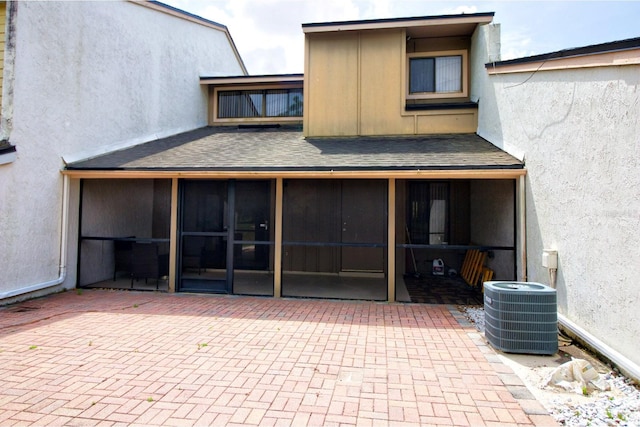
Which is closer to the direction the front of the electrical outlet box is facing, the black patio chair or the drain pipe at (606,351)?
the black patio chair

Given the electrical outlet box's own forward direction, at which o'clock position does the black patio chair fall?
The black patio chair is roughly at 1 o'clock from the electrical outlet box.

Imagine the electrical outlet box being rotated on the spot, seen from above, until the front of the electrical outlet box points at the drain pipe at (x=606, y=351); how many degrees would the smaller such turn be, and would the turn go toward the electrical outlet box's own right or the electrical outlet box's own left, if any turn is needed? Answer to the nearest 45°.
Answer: approximately 90° to the electrical outlet box's own left

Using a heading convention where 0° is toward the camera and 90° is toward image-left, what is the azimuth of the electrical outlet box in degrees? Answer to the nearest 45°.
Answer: approximately 45°

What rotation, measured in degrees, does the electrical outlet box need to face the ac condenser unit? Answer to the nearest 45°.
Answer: approximately 45° to its left
